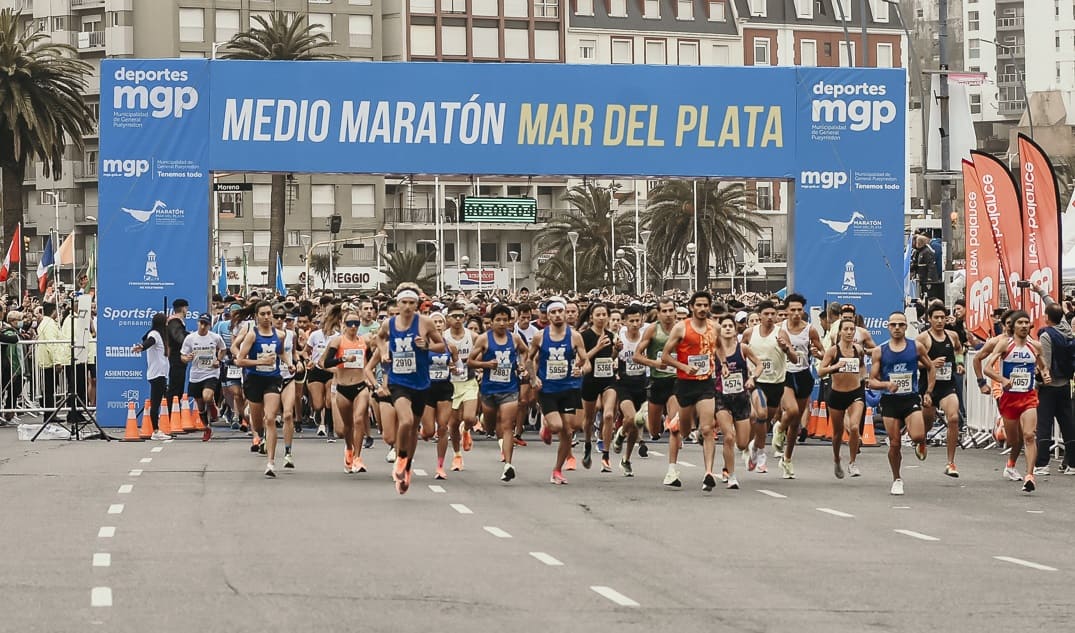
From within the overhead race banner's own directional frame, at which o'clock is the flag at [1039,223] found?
The flag is roughly at 10 o'clock from the overhead race banner.

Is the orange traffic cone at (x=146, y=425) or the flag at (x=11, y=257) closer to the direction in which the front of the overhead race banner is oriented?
the orange traffic cone

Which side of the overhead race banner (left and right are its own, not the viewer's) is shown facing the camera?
front

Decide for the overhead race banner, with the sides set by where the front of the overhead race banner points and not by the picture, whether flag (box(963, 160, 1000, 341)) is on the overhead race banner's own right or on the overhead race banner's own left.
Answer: on the overhead race banner's own left

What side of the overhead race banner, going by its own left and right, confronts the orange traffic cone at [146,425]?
right

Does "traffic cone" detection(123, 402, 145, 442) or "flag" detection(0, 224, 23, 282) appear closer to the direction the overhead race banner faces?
the traffic cone

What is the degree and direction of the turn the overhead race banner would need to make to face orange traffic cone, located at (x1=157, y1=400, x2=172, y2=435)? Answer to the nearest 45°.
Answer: approximately 90° to its right

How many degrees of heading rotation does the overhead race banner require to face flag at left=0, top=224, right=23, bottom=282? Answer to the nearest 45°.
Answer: approximately 135° to its right
